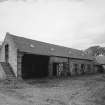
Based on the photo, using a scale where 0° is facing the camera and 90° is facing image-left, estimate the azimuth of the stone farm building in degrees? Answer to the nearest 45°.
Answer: approximately 315°
